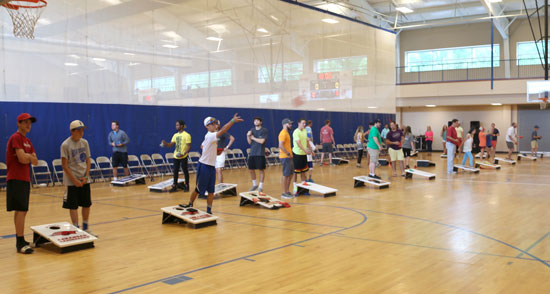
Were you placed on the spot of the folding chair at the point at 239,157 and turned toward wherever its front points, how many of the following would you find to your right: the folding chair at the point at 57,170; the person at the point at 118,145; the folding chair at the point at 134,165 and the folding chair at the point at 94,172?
4

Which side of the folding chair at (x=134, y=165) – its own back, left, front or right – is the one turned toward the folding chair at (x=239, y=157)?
left

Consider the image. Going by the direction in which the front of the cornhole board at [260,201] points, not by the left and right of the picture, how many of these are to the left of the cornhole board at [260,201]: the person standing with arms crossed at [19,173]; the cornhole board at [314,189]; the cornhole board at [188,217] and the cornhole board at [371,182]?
2

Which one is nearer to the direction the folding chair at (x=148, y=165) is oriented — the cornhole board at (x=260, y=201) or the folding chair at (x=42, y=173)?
the cornhole board

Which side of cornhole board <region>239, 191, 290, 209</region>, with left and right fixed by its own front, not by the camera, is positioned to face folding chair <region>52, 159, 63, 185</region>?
back

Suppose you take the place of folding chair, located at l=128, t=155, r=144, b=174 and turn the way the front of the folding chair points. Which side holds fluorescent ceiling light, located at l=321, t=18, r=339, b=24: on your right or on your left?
on your left

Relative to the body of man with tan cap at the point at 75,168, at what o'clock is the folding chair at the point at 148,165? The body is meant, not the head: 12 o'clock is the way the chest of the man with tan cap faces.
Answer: The folding chair is roughly at 8 o'clock from the man with tan cap.

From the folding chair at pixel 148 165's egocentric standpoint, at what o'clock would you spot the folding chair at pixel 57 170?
the folding chair at pixel 57 170 is roughly at 3 o'clock from the folding chair at pixel 148 165.

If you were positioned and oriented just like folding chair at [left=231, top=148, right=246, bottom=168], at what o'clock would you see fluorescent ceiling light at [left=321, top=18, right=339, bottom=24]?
The fluorescent ceiling light is roughly at 9 o'clock from the folding chair.

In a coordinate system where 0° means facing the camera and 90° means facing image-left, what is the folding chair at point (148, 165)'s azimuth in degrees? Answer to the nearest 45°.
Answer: approximately 315°

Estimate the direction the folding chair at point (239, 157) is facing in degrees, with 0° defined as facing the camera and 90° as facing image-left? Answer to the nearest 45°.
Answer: approximately 315°

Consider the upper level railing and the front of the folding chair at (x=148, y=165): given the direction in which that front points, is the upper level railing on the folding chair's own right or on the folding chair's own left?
on the folding chair's own left
